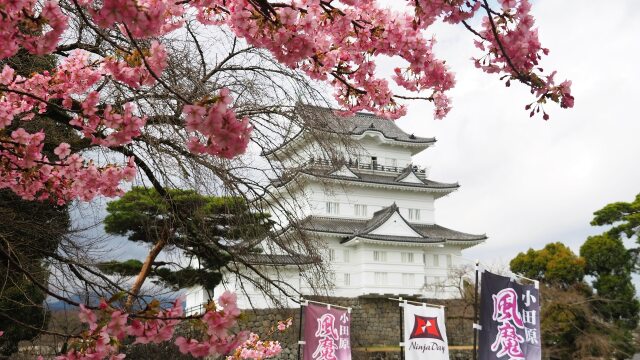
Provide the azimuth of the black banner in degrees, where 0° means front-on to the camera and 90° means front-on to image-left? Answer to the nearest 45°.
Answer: approximately 0°

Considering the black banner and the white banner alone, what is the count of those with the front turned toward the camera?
2

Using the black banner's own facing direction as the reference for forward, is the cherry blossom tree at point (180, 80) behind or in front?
in front

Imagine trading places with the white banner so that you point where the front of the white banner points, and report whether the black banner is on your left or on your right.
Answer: on your left

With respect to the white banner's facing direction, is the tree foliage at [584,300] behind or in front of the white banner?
behind
